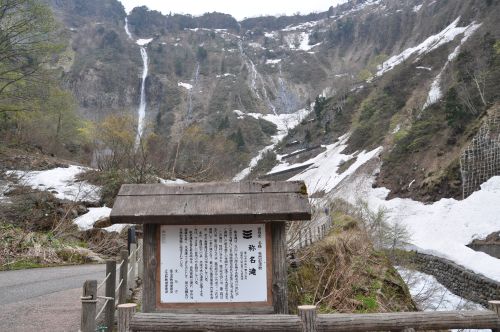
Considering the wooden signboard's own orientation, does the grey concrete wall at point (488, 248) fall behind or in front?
behind

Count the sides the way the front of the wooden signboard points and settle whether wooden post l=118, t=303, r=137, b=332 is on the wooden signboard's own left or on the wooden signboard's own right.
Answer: on the wooden signboard's own right

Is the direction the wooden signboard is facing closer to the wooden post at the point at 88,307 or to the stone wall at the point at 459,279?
the wooden post

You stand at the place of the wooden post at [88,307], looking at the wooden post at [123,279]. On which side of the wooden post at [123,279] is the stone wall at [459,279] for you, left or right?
right

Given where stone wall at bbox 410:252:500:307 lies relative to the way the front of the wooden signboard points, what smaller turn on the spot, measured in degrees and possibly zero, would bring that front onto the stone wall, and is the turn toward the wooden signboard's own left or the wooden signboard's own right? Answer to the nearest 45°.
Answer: approximately 135° to the wooden signboard's own left

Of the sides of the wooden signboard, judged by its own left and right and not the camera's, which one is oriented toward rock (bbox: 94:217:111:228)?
back

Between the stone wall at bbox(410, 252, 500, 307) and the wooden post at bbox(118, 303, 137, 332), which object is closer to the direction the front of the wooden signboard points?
the wooden post

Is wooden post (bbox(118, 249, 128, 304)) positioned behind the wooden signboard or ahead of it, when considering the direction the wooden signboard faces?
behind

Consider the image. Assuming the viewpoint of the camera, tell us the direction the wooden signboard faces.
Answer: facing the viewer

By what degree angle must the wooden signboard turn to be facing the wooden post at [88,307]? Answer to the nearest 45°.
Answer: approximately 90° to its right

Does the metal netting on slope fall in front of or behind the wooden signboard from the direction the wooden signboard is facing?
behind

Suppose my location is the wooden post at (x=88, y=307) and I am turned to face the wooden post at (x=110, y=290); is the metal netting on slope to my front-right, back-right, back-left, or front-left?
front-right
